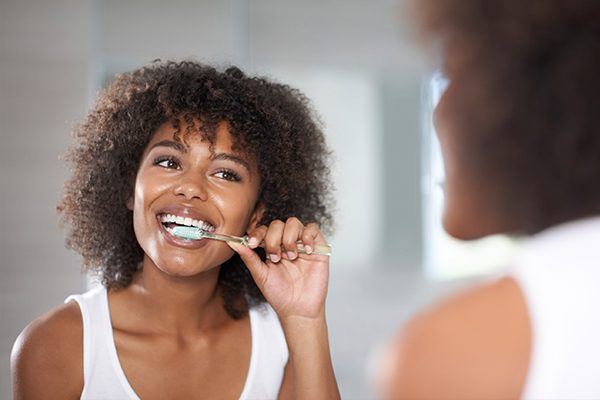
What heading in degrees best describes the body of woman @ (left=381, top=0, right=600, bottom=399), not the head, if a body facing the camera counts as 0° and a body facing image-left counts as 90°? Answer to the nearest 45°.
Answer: approximately 135°

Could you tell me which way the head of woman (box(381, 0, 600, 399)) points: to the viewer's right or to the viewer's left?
to the viewer's left
